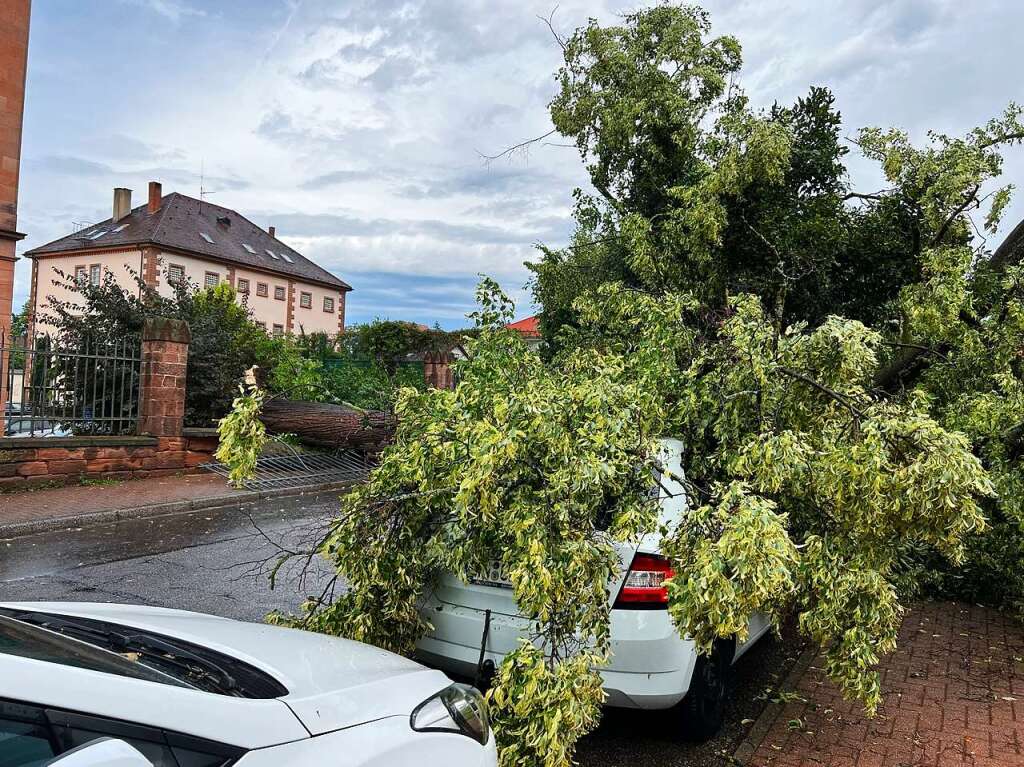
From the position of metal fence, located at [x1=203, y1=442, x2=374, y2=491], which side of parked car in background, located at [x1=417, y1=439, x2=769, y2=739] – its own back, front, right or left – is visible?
left

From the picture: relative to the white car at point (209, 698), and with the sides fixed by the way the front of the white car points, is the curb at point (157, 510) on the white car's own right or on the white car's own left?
on the white car's own left

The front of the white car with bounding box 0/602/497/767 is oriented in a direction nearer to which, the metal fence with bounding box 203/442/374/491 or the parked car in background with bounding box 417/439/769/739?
the parked car in background

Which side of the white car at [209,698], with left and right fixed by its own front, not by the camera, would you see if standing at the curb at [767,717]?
front

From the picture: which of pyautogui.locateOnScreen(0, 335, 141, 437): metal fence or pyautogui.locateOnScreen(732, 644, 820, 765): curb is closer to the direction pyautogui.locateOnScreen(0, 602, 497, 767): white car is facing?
the curb

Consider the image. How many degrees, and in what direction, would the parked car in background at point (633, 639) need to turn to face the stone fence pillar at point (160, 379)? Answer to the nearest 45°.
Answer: approximately 90° to its left

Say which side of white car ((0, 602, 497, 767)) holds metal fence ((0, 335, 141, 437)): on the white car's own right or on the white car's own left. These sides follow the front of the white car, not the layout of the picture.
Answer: on the white car's own left

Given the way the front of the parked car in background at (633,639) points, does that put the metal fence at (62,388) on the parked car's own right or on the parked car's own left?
on the parked car's own left
